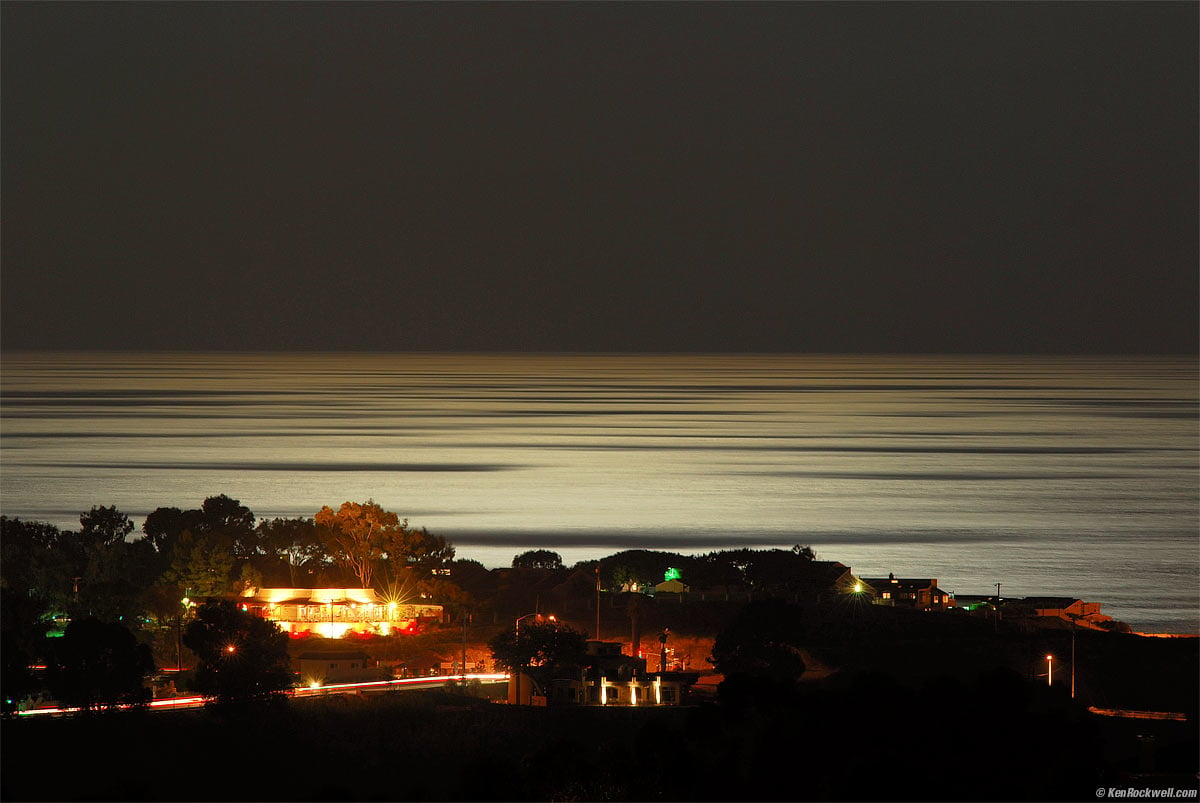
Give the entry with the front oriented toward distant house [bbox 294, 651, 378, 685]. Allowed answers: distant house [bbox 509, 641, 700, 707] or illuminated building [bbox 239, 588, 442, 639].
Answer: the illuminated building

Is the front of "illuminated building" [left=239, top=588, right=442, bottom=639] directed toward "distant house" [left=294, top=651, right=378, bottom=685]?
yes

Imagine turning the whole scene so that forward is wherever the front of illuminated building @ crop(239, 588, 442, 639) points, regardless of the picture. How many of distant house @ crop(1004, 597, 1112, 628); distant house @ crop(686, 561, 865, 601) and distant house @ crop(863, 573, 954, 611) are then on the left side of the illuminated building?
3

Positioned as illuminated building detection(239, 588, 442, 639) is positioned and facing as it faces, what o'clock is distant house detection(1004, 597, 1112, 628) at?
The distant house is roughly at 9 o'clock from the illuminated building.

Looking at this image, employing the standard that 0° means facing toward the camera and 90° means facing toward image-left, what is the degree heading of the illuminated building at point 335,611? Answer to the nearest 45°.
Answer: approximately 0°

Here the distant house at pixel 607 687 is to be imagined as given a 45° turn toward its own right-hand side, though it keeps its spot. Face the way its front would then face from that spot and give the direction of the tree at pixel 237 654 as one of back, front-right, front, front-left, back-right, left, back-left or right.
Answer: front-right

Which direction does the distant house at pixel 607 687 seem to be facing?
toward the camera

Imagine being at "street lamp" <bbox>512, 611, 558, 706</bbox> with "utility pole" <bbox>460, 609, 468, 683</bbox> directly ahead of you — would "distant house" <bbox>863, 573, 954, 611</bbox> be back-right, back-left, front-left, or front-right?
back-right

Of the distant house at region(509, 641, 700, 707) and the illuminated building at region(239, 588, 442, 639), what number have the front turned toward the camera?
2

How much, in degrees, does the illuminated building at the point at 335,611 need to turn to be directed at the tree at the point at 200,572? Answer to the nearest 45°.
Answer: approximately 90° to its right

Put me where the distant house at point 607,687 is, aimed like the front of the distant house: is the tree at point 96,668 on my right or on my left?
on my right

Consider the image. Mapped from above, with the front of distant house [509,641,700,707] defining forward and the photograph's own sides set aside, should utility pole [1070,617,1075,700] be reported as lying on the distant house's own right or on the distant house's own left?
on the distant house's own left

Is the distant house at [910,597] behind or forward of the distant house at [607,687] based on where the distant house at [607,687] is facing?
behind
